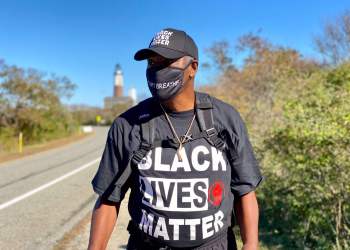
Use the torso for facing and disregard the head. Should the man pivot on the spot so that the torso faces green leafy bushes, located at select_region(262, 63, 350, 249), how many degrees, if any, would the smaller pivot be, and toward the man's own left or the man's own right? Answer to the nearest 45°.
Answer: approximately 135° to the man's own left

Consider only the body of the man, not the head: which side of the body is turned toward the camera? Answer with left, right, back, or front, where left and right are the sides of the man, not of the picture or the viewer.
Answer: front

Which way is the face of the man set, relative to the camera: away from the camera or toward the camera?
toward the camera
